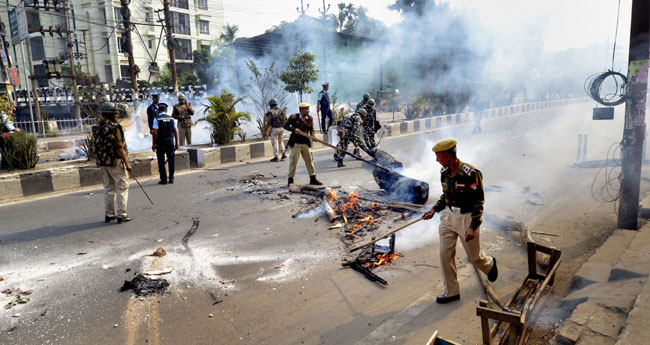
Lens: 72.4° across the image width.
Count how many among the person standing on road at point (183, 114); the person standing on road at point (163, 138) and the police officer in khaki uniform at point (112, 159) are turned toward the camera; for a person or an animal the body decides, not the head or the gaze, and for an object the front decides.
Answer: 1

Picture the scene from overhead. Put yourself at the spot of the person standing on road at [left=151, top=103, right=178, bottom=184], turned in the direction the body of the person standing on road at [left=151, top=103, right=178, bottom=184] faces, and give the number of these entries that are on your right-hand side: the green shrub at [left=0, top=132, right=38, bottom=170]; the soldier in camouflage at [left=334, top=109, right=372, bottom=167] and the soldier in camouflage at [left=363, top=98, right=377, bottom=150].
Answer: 2

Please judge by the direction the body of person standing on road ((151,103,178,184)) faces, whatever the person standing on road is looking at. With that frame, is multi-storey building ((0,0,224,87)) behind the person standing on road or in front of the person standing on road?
in front

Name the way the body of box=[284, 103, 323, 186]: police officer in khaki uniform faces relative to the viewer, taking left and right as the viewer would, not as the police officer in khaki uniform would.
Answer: facing the viewer and to the right of the viewer

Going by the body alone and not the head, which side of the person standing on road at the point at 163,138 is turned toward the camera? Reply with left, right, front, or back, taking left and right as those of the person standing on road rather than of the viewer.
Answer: back

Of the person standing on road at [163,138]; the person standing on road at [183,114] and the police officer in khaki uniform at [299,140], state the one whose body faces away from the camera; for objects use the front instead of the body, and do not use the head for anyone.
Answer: the person standing on road at [163,138]

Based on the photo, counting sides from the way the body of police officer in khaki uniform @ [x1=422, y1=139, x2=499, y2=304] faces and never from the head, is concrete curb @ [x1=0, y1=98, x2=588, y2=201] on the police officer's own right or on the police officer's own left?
on the police officer's own right

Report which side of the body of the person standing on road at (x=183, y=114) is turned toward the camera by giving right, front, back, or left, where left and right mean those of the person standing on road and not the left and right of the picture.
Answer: front

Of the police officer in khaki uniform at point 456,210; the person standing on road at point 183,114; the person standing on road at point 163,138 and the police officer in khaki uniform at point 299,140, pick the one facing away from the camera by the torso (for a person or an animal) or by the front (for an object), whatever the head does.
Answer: the person standing on road at point 163,138

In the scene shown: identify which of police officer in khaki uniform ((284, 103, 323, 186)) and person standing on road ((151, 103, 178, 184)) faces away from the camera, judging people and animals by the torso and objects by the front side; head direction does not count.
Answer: the person standing on road

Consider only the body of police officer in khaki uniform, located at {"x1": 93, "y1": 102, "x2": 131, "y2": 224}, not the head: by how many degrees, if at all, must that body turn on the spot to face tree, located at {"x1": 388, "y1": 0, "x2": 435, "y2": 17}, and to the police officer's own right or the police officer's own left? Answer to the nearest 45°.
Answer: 0° — they already face it

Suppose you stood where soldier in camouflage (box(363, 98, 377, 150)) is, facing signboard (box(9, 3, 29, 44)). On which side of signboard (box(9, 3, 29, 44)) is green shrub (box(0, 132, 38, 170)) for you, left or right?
left

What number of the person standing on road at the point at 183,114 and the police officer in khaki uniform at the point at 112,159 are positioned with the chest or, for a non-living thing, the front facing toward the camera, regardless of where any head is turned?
1

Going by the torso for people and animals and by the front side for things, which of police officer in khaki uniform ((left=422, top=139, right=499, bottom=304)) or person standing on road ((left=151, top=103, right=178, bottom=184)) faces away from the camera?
the person standing on road

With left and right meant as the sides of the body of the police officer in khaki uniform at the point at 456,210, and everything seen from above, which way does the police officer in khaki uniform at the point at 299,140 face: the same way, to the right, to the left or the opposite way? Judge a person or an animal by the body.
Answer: to the left

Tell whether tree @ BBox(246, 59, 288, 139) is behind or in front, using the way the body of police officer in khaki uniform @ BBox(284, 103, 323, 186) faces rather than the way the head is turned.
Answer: behind

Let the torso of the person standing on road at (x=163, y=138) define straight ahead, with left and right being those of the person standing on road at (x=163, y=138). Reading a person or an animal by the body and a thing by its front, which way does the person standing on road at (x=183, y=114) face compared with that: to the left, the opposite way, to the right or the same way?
the opposite way

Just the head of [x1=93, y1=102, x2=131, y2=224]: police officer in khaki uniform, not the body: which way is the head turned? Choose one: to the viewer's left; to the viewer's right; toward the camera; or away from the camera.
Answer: to the viewer's right
